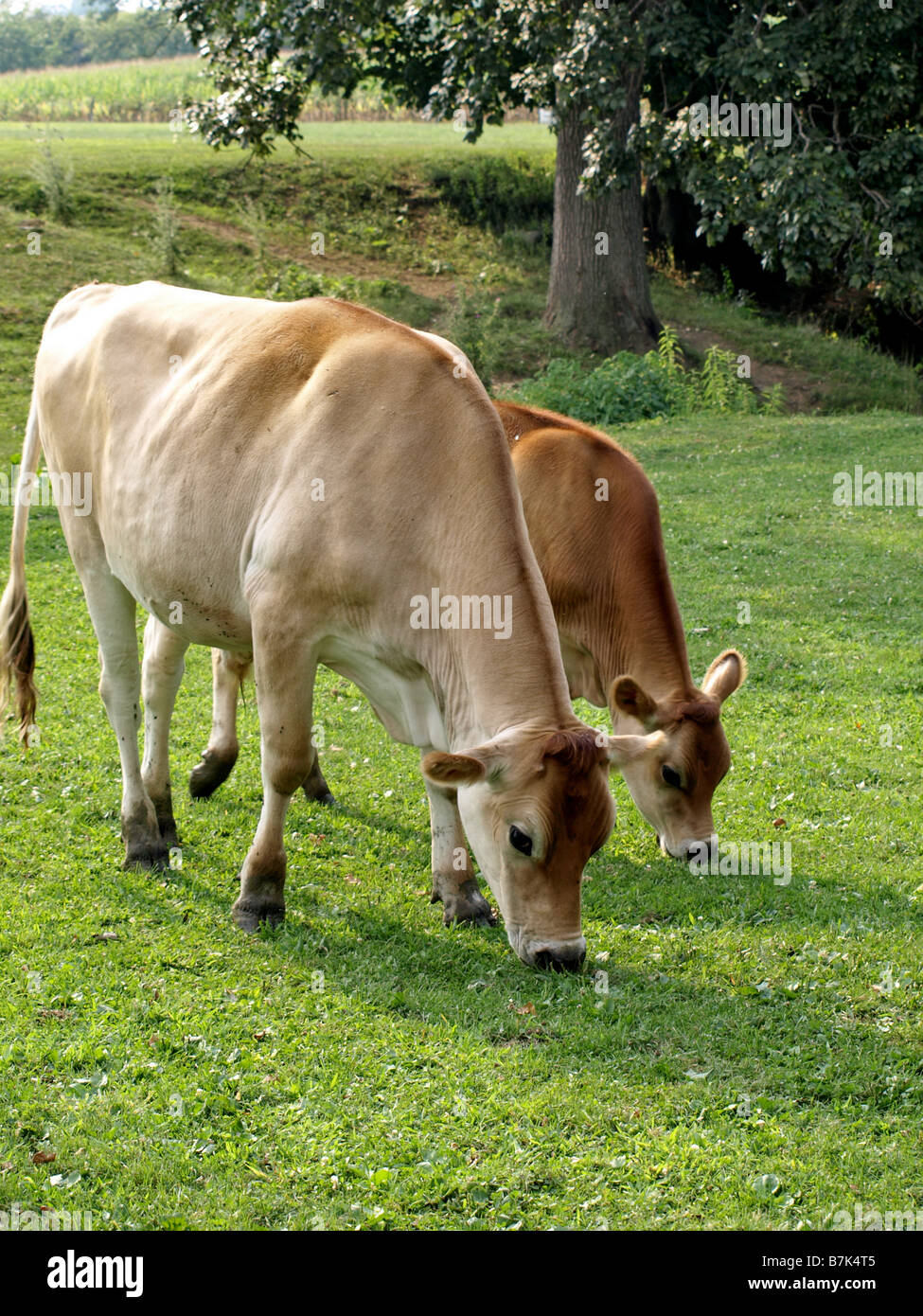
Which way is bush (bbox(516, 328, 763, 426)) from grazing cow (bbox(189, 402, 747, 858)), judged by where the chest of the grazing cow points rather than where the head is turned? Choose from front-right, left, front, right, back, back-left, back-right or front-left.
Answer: back-left

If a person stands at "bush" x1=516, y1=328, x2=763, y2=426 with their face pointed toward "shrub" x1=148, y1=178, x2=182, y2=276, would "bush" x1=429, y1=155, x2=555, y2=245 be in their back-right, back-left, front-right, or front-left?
front-right

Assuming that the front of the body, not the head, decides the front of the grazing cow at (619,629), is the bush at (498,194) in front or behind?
behind

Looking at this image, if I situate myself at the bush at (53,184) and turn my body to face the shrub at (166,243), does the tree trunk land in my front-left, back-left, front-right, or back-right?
front-left

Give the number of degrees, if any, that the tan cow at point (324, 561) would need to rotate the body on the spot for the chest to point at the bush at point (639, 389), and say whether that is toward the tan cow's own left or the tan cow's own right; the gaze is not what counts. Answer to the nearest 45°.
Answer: approximately 135° to the tan cow's own left

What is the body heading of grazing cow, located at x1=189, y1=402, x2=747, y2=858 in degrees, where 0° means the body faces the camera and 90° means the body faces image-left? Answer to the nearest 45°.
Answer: approximately 315°

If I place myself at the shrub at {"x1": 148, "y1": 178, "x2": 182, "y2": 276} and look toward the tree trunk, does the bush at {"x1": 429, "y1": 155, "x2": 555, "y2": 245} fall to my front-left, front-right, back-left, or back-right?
front-left

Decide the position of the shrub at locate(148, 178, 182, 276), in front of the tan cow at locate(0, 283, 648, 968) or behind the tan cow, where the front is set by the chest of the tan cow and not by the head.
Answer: behind

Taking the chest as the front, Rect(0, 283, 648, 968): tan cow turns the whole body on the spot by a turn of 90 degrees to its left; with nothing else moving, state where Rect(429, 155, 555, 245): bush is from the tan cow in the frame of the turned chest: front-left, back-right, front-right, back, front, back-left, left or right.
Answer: front-left

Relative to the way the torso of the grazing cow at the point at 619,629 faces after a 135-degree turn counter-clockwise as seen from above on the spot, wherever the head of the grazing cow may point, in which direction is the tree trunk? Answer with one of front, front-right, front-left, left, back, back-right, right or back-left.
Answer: front
